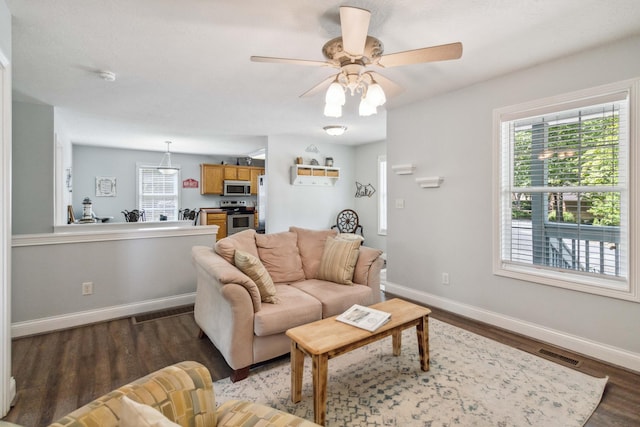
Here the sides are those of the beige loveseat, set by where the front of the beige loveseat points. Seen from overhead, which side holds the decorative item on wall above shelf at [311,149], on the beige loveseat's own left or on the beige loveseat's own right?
on the beige loveseat's own left

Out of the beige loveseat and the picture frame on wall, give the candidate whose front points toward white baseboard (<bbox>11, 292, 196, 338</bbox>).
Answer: the picture frame on wall

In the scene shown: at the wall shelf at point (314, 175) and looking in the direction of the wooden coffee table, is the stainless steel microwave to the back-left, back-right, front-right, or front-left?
back-right

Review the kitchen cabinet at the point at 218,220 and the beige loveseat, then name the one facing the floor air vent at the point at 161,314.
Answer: the kitchen cabinet

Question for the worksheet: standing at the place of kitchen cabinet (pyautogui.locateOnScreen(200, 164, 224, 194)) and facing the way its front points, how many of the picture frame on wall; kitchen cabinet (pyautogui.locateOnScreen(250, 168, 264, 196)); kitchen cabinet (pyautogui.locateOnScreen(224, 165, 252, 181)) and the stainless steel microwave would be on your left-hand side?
3

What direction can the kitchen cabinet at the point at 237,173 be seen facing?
toward the camera

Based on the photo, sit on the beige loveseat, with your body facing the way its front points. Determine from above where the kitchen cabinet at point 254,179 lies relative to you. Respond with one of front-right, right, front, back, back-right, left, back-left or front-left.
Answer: back-left

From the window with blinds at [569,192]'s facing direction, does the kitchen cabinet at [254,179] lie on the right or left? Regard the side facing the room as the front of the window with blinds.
on its right

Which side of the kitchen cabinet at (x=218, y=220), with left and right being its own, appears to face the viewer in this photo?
front

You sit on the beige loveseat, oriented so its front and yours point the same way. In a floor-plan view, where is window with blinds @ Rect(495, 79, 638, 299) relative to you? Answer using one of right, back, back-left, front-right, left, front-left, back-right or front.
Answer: front-left

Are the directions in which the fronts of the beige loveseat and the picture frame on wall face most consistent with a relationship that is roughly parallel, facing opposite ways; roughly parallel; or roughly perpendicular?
roughly parallel

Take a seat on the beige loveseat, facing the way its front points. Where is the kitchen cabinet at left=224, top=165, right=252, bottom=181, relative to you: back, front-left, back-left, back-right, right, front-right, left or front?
back-left

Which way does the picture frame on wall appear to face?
toward the camera

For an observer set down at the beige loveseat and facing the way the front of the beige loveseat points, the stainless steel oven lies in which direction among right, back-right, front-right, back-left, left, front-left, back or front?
back-left

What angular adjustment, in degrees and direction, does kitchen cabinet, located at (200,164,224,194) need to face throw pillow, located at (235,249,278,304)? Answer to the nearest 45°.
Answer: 0° — it already faces it

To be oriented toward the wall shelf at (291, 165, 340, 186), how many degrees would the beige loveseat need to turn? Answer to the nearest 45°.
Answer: approximately 135° to its left

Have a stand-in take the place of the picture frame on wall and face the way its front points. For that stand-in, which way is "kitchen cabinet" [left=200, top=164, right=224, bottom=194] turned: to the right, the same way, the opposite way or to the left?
the same way

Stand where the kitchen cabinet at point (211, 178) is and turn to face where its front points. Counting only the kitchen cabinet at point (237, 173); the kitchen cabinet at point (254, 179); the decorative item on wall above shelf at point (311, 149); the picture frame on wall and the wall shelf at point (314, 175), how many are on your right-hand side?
1
